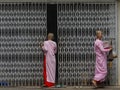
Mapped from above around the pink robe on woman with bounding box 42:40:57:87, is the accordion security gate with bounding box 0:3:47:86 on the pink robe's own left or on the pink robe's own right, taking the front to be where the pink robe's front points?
on the pink robe's own left

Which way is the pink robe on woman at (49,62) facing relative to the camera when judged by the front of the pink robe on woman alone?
away from the camera

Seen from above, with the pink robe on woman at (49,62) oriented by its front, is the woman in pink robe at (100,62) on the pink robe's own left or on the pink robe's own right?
on the pink robe's own right
